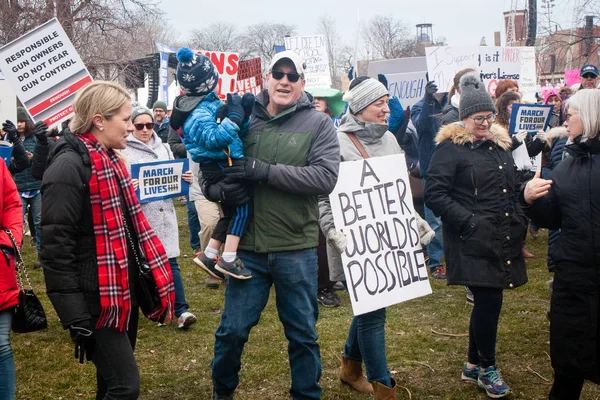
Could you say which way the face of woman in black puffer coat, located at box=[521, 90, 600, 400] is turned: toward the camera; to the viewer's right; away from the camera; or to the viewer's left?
to the viewer's left

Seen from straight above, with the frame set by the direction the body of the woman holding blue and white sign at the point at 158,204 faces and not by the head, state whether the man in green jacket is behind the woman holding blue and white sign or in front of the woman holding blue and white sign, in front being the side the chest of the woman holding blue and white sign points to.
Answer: in front

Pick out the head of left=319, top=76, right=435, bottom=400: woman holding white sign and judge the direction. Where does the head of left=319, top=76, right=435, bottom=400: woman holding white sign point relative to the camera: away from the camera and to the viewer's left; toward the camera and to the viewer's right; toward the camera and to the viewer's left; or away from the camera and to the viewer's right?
toward the camera and to the viewer's right

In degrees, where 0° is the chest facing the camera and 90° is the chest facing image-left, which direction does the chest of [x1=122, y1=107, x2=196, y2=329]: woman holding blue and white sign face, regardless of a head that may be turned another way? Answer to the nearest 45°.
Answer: approximately 0°

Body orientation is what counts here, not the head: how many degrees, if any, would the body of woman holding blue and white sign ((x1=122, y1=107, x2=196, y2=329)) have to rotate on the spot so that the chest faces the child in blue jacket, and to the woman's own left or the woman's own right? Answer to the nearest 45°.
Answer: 0° — they already face them

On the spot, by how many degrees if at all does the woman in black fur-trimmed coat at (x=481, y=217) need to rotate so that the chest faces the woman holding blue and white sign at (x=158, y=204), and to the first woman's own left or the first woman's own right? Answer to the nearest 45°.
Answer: approximately 135° to the first woman's own right

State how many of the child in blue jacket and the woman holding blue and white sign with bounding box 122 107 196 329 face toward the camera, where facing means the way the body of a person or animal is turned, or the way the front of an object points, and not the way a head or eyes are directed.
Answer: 1

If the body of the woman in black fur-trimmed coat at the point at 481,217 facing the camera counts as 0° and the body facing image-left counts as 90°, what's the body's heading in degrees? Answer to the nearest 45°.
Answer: approximately 315°

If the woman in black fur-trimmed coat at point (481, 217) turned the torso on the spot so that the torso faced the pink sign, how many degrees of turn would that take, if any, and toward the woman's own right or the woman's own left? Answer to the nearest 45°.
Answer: approximately 135° to the woman's own left

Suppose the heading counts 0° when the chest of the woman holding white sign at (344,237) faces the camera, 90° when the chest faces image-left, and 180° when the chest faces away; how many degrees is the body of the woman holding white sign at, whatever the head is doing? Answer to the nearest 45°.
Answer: approximately 315°

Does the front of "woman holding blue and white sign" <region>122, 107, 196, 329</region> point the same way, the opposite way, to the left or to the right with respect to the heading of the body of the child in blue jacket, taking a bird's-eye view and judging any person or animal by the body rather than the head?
to the right

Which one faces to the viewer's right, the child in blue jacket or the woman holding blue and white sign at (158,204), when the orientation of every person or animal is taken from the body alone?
the child in blue jacket

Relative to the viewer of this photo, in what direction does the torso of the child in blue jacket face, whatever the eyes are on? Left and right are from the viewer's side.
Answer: facing to the right of the viewer

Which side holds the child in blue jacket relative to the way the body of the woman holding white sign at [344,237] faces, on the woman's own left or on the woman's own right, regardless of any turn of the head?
on the woman's own right
